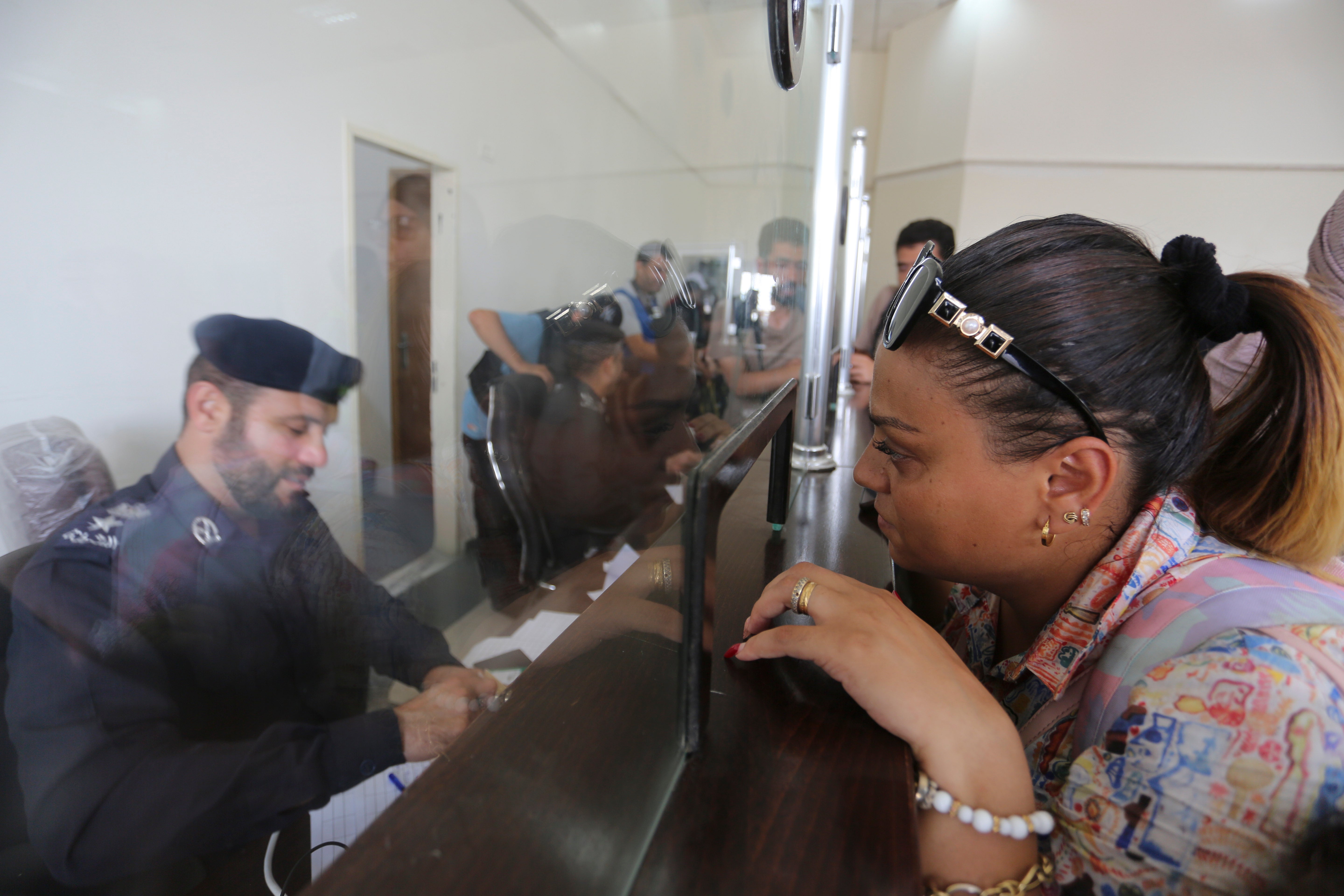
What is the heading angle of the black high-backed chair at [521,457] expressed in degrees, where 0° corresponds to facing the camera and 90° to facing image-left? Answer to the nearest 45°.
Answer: approximately 270°

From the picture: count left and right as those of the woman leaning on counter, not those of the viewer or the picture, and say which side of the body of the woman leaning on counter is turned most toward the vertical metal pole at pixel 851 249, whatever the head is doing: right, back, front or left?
right

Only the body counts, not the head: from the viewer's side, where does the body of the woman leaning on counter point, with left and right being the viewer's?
facing to the left of the viewer

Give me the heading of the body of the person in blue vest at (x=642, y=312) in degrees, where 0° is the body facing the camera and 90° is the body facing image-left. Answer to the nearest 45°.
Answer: approximately 315°

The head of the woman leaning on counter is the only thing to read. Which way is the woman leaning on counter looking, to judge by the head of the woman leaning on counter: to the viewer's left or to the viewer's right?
to the viewer's left

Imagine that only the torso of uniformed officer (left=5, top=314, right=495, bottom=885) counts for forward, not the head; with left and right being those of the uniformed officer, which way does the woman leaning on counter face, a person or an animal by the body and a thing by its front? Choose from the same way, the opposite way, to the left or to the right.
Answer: the opposite way

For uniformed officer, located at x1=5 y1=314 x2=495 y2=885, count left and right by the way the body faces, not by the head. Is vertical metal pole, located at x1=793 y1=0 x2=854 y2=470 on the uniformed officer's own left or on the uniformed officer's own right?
on the uniformed officer's own left

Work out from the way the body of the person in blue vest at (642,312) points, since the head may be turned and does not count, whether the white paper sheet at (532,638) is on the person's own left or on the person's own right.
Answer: on the person's own right

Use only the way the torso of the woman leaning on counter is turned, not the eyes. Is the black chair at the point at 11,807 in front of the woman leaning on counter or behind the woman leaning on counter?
in front
